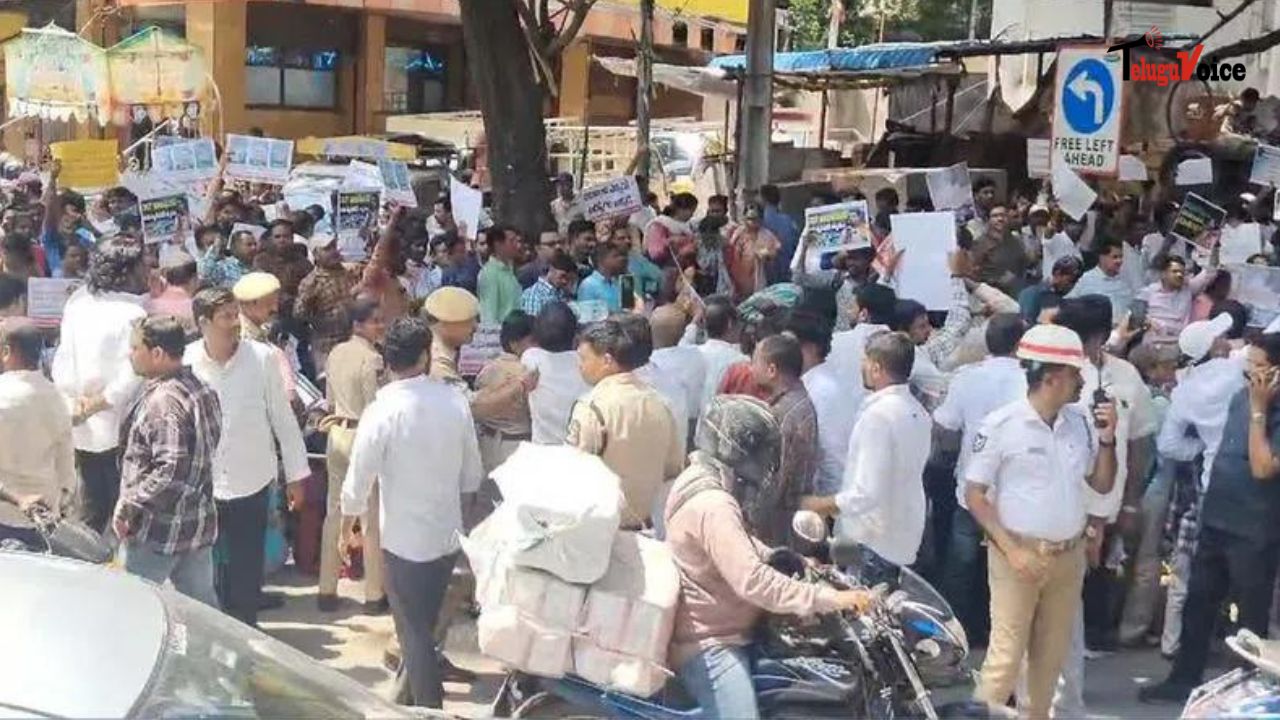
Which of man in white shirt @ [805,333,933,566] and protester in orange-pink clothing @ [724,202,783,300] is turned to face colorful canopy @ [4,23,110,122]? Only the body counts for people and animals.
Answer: the man in white shirt

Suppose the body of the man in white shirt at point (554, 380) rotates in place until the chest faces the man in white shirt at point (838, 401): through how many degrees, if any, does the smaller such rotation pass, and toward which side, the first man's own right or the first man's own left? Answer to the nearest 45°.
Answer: approximately 90° to the first man's own right

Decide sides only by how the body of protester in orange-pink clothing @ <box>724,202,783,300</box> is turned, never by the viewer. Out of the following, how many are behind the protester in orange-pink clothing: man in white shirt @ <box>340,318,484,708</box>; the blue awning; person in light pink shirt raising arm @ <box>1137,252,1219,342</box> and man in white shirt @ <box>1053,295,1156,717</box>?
1

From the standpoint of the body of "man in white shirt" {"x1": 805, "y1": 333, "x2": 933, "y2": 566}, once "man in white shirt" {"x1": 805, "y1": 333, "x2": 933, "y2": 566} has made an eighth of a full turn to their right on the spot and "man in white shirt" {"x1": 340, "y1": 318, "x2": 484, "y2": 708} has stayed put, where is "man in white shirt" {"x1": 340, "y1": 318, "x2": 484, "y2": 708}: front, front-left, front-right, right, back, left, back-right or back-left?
left

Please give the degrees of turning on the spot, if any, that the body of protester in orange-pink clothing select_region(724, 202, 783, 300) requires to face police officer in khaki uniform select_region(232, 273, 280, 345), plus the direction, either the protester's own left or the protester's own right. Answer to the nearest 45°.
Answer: approximately 45° to the protester's own right

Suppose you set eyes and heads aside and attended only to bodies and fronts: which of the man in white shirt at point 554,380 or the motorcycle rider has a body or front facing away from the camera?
the man in white shirt

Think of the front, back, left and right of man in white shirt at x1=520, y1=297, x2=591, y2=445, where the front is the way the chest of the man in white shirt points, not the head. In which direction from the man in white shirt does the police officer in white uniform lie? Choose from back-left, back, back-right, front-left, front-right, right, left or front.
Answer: back-right

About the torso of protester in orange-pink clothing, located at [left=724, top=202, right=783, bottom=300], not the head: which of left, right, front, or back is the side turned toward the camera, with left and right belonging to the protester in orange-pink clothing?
front

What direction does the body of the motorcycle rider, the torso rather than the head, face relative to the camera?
to the viewer's right

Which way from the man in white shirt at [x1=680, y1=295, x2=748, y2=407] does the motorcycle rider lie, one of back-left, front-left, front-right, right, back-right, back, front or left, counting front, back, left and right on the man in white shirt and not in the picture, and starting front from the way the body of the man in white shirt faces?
back

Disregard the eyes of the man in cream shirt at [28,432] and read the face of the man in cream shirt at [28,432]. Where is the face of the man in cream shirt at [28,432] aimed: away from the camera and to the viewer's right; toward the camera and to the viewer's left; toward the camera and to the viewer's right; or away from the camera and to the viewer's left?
away from the camera and to the viewer's right

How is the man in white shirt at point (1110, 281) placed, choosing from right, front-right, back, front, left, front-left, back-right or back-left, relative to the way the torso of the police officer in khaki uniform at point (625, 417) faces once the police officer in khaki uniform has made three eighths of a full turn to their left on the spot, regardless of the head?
back-left

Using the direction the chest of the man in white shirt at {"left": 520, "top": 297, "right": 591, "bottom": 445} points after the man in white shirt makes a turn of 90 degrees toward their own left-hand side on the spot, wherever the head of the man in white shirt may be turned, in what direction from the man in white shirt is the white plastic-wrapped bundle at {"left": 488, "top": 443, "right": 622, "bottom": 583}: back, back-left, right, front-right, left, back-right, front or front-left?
left

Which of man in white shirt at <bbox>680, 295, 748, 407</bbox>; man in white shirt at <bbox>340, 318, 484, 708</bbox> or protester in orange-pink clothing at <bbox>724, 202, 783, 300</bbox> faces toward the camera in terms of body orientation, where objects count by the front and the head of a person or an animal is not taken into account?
the protester in orange-pink clothing

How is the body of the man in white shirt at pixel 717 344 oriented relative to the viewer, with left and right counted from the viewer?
facing away from the viewer

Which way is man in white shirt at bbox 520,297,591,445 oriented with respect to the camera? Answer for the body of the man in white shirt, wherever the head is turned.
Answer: away from the camera
